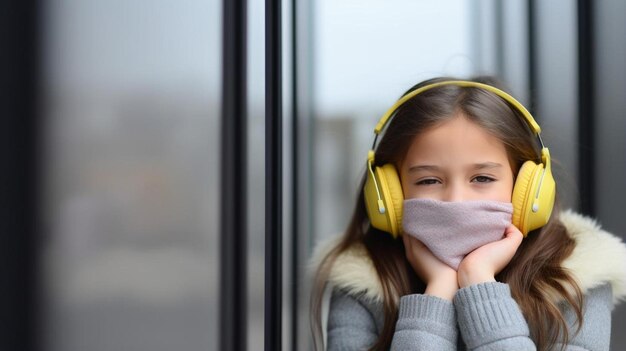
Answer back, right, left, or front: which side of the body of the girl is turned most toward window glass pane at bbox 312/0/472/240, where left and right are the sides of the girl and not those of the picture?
back

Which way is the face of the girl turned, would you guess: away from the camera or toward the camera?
toward the camera

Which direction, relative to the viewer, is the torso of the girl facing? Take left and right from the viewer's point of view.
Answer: facing the viewer
